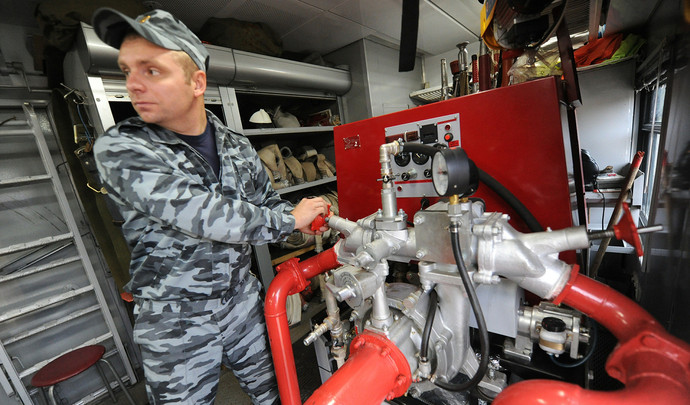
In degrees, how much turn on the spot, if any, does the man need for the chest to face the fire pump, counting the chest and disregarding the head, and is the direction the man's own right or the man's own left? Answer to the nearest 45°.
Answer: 0° — they already face it

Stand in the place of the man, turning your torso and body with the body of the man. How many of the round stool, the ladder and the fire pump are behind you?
2

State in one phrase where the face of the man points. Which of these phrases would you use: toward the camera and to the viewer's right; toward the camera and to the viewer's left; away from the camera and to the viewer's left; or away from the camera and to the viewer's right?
toward the camera and to the viewer's left

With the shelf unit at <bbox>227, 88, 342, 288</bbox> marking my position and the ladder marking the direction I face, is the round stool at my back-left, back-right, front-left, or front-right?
front-left

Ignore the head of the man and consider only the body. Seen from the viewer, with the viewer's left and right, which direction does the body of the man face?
facing the viewer and to the right of the viewer

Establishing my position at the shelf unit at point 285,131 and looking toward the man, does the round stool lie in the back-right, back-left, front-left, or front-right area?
front-right

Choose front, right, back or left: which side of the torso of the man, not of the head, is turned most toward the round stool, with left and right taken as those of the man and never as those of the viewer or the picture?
back

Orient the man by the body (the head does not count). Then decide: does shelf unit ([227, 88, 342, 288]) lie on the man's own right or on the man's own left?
on the man's own left

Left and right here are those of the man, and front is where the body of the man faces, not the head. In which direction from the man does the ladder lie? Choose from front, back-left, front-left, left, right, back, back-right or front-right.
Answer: back
